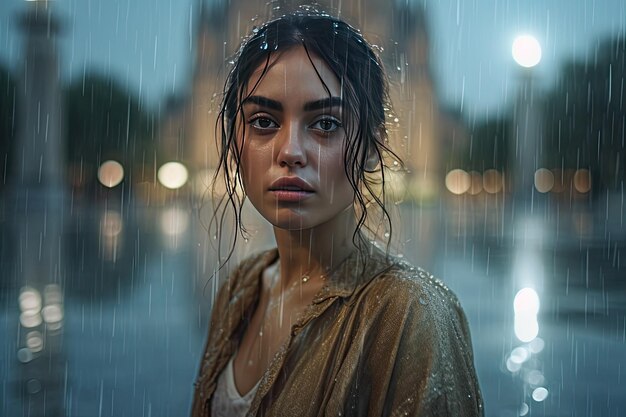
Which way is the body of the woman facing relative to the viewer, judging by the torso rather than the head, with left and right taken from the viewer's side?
facing the viewer and to the left of the viewer
